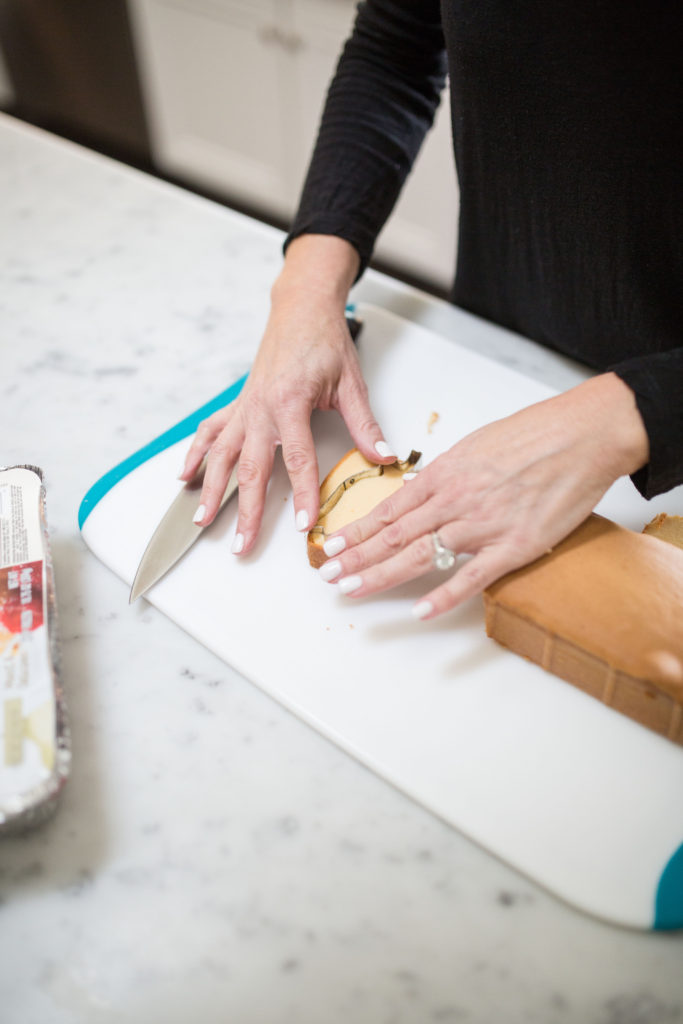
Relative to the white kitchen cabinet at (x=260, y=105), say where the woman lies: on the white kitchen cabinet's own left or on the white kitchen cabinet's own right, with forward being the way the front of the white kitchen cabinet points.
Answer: on the white kitchen cabinet's own left

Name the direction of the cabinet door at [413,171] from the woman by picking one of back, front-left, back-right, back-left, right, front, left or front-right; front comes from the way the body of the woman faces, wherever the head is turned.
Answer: back-right

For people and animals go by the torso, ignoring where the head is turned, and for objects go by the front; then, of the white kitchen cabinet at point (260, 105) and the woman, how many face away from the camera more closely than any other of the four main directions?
0

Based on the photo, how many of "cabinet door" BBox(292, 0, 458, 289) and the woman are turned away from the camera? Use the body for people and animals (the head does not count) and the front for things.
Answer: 0

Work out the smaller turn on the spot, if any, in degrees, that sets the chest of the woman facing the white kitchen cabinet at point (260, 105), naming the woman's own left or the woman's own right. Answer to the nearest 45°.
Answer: approximately 135° to the woman's own right

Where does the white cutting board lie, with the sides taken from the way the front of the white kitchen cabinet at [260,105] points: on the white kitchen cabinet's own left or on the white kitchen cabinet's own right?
on the white kitchen cabinet's own left

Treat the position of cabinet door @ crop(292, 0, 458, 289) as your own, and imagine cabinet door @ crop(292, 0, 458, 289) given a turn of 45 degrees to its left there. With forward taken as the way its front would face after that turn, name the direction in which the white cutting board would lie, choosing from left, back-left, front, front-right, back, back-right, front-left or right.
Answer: front

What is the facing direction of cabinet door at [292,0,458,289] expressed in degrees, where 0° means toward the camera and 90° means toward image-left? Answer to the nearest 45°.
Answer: approximately 45°

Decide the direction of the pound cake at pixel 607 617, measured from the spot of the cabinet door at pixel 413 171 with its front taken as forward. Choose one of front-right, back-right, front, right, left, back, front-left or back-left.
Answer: front-left

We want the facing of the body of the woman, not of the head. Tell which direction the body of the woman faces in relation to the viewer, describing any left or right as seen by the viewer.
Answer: facing the viewer and to the left of the viewer
